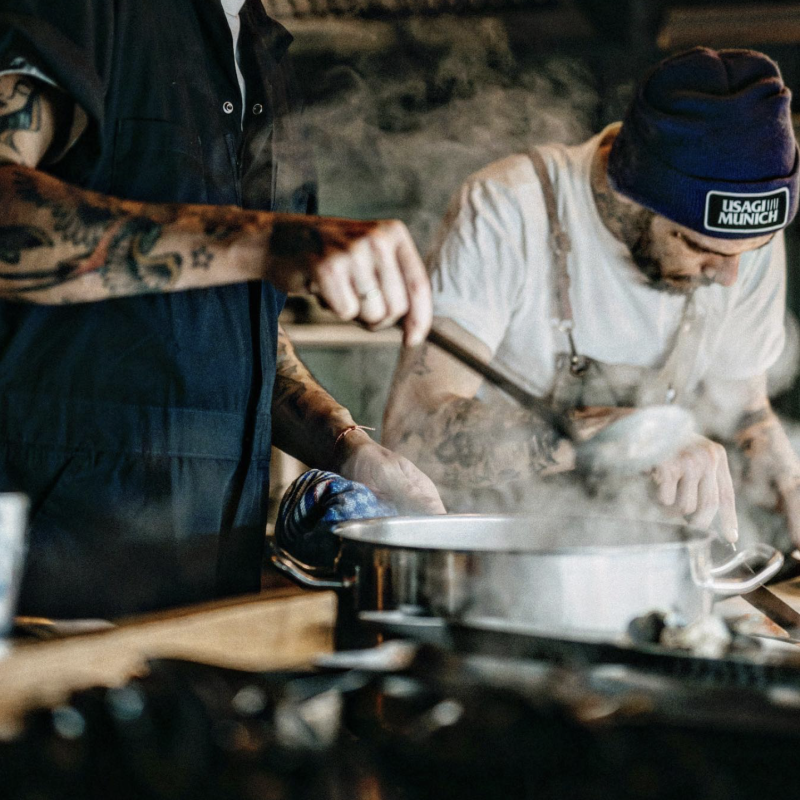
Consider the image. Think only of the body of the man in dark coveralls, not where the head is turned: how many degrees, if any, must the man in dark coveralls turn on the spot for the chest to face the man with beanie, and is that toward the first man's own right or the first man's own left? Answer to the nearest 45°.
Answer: approximately 90° to the first man's own left

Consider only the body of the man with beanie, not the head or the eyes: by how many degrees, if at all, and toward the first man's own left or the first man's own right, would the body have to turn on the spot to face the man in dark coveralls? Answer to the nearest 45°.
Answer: approximately 90° to the first man's own right

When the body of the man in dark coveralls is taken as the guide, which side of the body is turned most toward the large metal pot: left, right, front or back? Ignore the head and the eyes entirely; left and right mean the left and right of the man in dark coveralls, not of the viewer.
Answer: front

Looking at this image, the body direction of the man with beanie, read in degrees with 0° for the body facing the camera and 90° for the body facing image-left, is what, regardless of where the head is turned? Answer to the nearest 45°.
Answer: approximately 315°

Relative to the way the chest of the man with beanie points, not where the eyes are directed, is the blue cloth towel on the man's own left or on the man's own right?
on the man's own right

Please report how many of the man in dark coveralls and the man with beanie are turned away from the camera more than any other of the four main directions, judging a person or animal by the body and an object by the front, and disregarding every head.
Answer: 0

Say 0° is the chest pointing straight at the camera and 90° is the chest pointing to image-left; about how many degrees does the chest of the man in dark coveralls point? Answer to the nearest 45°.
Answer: approximately 315°

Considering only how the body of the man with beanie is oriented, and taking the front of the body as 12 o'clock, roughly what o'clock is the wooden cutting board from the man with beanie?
The wooden cutting board is roughly at 2 o'clock from the man with beanie.
